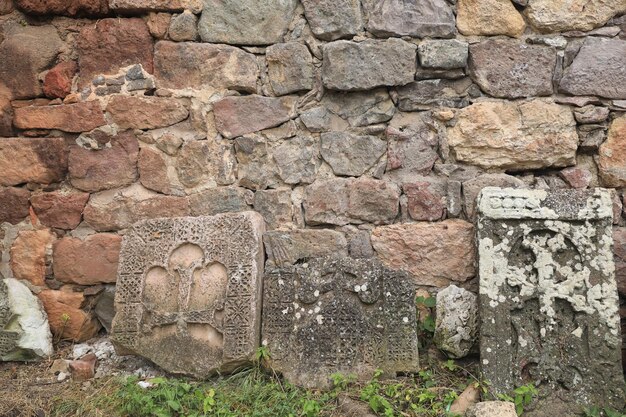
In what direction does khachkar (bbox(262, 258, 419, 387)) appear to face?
toward the camera

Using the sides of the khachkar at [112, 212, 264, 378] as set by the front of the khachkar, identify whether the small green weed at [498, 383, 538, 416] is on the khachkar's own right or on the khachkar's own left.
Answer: on the khachkar's own left

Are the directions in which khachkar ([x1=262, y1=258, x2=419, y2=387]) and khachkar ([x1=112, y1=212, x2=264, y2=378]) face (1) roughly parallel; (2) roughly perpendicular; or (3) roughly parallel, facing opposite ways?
roughly parallel

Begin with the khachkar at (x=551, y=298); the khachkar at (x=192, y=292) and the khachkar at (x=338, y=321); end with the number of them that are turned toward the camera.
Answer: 3

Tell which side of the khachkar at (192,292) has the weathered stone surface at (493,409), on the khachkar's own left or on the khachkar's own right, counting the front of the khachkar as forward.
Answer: on the khachkar's own left

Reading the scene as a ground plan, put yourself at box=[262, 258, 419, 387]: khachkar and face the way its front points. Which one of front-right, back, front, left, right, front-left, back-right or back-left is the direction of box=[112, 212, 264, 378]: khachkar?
right

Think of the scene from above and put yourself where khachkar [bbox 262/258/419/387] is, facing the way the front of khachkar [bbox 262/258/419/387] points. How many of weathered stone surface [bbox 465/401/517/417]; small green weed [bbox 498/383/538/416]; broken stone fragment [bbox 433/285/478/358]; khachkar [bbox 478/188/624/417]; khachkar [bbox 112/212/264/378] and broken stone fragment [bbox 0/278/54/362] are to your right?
2

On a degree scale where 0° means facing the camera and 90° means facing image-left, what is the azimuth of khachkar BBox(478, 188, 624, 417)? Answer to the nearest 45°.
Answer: approximately 0°

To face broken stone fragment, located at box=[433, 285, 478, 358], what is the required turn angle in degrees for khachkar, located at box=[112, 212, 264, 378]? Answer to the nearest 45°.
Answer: approximately 90° to its left

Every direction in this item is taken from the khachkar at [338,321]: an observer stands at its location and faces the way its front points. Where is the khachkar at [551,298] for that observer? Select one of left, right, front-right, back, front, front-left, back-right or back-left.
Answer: left

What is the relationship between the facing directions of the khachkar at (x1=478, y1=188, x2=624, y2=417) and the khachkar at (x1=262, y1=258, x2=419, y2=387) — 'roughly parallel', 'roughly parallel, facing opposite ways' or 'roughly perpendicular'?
roughly parallel

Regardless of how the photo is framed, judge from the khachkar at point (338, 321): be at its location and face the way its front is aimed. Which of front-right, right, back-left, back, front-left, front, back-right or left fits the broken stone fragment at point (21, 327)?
right

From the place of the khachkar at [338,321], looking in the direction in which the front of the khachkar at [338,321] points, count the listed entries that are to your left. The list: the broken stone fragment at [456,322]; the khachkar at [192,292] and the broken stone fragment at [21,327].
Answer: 1

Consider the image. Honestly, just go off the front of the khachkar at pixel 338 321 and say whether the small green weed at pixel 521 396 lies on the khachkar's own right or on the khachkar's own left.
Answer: on the khachkar's own left
